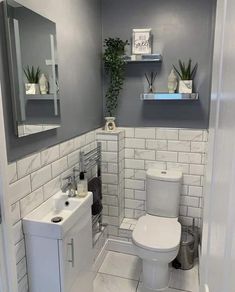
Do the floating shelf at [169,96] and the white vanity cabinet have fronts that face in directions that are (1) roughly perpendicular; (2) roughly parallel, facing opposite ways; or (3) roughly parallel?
roughly perpendicular

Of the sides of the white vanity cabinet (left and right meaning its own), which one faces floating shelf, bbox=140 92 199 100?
left

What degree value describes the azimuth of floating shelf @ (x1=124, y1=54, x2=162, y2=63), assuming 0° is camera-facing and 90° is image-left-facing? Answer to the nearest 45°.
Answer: approximately 0°

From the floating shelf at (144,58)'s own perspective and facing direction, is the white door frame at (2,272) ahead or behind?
ahead

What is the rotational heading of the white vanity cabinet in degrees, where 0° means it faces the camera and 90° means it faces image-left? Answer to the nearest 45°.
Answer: approximately 315°

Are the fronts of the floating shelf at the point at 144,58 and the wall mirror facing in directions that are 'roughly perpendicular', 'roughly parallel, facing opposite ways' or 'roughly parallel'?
roughly perpendicular

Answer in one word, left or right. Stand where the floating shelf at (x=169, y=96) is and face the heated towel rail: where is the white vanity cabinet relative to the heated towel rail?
left
